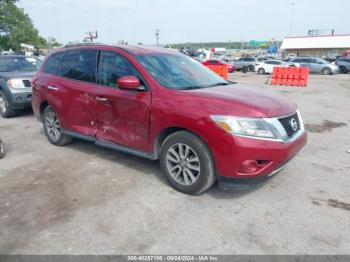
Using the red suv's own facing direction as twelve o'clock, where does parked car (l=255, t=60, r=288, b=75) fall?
The parked car is roughly at 8 o'clock from the red suv.

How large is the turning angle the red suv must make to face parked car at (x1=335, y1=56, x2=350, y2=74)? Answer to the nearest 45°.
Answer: approximately 90° to its left

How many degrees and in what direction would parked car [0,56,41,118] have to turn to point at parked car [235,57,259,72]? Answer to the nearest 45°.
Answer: approximately 90° to its left

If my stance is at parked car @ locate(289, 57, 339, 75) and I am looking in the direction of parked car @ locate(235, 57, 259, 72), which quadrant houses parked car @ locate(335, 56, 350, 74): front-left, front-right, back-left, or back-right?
back-right

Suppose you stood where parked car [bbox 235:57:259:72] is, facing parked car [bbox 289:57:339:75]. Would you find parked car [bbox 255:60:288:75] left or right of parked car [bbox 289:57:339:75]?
right

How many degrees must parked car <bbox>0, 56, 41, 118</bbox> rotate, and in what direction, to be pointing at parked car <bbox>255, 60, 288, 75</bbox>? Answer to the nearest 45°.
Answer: approximately 90° to its left

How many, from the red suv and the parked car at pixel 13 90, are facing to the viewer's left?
0

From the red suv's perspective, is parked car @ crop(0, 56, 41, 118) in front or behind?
behind

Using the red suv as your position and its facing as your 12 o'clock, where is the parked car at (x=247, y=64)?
The parked car is roughly at 8 o'clock from the red suv.

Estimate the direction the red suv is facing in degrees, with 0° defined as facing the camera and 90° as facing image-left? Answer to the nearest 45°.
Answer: approximately 315°

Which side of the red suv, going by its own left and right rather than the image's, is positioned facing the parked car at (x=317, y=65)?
left
